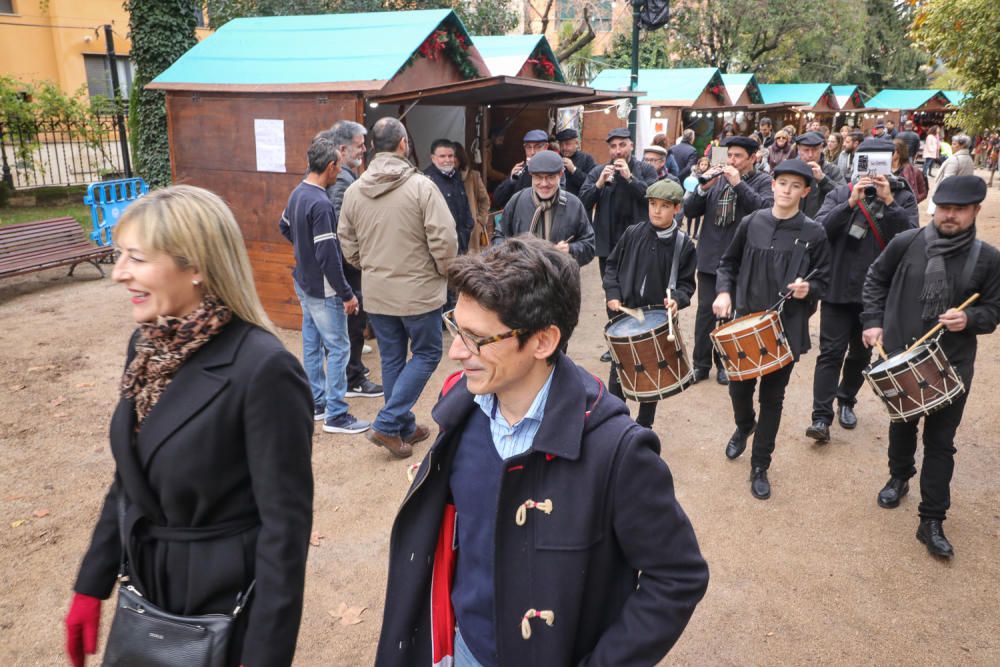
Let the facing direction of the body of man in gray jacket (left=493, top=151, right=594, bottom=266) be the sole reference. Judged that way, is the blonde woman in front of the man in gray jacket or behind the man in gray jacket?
in front

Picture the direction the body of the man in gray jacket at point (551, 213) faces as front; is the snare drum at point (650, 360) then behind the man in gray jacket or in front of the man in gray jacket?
in front

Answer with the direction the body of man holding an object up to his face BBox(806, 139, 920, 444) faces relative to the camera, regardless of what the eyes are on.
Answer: toward the camera

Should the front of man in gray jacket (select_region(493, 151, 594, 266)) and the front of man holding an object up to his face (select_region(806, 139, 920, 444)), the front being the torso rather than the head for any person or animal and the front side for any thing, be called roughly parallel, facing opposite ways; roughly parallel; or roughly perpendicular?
roughly parallel

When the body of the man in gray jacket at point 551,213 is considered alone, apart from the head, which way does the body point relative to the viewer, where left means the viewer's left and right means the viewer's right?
facing the viewer

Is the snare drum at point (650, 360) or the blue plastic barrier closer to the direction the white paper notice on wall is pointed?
the snare drum

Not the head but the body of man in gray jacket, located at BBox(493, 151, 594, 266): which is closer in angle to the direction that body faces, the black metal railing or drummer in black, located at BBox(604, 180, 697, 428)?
the drummer in black

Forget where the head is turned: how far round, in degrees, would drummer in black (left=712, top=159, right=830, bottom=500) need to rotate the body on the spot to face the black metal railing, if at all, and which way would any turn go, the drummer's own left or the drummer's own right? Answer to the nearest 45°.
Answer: approximately 135° to the drummer's own right

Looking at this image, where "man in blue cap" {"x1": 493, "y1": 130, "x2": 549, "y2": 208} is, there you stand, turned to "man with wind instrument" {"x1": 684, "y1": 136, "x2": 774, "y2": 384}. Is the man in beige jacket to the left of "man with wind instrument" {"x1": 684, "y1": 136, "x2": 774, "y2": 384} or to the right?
right

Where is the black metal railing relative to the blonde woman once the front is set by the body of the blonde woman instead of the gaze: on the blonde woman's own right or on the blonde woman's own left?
on the blonde woman's own right

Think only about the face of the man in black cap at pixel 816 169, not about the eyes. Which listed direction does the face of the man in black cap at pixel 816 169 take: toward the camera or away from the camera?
toward the camera

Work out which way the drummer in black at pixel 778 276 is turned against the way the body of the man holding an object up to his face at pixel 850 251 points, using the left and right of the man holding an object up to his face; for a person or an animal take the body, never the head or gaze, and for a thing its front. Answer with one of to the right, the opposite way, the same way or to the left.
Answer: the same way

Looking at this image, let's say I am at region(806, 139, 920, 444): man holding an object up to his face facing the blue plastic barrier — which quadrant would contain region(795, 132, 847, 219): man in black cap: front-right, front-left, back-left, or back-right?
front-right

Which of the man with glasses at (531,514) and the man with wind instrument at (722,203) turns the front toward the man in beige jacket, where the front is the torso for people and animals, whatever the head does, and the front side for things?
the man with wind instrument

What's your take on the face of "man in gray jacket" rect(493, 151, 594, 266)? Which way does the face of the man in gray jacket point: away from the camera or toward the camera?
toward the camera

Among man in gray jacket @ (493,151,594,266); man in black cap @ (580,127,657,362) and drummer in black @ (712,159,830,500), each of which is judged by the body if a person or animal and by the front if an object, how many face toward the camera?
3

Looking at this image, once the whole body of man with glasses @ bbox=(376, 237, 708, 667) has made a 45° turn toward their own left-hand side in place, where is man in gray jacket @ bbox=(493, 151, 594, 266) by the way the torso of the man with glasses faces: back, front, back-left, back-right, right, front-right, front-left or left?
back

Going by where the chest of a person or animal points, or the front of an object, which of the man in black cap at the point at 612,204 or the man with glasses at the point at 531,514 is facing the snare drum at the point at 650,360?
the man in black cap

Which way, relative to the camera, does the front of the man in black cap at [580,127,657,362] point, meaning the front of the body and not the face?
toward the camera

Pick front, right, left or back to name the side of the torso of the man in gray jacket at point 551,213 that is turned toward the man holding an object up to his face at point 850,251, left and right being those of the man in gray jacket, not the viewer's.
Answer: left
